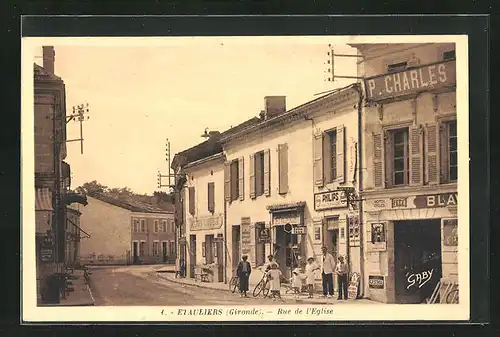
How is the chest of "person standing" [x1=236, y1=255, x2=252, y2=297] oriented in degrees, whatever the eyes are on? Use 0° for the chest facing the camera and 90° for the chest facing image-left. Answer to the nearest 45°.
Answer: approximately 0°

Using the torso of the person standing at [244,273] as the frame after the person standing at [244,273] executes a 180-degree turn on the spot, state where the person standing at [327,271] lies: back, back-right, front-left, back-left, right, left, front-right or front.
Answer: right

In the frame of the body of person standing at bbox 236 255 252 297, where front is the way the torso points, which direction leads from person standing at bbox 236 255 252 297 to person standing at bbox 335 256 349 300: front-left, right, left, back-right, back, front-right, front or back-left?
left

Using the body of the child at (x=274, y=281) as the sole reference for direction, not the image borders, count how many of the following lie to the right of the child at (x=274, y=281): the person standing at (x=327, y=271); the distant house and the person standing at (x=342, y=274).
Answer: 1

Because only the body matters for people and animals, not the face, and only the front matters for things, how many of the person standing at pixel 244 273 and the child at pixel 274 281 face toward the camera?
2

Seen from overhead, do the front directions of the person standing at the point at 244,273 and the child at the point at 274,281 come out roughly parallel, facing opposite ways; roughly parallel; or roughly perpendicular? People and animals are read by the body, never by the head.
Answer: roughly parallel

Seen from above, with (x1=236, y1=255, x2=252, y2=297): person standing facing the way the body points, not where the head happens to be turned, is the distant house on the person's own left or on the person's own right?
on the person's own right

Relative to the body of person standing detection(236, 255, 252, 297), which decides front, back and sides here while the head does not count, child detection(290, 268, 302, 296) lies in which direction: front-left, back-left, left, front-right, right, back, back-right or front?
left

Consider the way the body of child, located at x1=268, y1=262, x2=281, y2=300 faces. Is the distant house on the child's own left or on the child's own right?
on the child's own right

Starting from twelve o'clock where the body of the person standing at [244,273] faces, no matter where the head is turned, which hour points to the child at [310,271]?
The child is roughly at 9 o'clock from the person standing.

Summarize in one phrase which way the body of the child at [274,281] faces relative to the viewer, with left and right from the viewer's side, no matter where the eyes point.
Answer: facing the viewer
